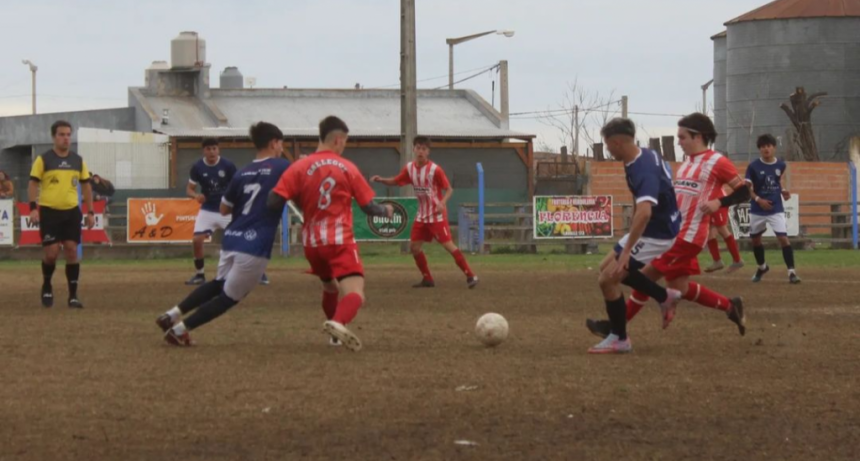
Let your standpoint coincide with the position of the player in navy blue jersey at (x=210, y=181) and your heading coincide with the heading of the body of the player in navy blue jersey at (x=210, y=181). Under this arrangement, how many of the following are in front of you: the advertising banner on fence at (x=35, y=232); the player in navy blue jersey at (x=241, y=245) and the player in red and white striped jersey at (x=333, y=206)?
2

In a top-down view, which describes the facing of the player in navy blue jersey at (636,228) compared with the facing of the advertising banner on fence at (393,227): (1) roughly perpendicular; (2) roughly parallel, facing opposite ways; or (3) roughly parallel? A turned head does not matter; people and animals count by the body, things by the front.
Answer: roughly perpendicular

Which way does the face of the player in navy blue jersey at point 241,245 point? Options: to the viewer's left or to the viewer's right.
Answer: to the viewer's right

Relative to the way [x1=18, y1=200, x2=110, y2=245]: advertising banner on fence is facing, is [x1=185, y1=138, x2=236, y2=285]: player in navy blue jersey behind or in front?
in front

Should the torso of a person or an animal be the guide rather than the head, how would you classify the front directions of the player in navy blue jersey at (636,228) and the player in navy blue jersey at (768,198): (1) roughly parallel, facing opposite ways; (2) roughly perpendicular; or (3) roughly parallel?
roughly perpendicular

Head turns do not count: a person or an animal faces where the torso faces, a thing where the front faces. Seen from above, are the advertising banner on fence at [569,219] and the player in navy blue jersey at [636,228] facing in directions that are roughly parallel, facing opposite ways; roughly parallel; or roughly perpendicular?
roughly perpendicular

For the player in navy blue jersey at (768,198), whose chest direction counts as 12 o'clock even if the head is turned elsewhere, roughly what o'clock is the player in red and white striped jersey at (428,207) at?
The player in red and white striped jersey is roughly at 2 o'clock from the player in navy blue jersey.
